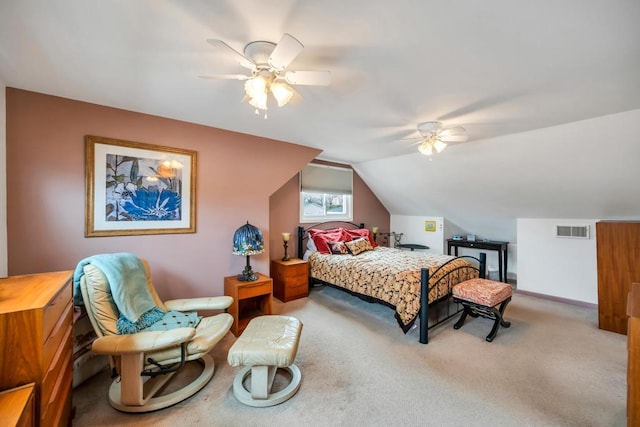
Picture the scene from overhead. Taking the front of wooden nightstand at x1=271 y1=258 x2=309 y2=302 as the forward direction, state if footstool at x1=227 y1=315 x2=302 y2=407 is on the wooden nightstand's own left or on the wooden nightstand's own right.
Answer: on the wooden nightstand's own right

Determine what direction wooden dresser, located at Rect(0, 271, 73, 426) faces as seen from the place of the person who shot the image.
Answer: facing to the right of the viewer

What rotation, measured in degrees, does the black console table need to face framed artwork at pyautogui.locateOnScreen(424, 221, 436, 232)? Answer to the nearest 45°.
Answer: approximately 45° to its right

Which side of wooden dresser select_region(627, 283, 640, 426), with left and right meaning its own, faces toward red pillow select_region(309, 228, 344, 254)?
front

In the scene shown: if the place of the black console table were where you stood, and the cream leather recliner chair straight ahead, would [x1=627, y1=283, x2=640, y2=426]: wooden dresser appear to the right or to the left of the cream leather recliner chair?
left

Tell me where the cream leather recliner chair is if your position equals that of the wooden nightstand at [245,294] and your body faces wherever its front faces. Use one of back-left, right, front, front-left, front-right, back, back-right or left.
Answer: right

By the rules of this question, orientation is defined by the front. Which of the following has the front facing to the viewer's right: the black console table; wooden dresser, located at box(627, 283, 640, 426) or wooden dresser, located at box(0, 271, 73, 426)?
wooden dresser, located at box(0, 271, 73, 426)

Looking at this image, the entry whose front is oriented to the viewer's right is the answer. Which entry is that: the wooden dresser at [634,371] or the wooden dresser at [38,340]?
the wooden dresser at [38,340]

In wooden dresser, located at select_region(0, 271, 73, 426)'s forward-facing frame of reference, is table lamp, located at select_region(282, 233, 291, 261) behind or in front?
in front

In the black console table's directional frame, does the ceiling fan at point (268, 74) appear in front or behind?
in front

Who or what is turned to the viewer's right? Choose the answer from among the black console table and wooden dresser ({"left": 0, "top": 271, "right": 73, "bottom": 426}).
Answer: the wooden dresser

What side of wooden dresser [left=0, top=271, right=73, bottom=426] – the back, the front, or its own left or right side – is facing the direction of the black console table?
front

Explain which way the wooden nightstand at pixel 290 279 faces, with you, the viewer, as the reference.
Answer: facing the viewer and to the right of the viewer
